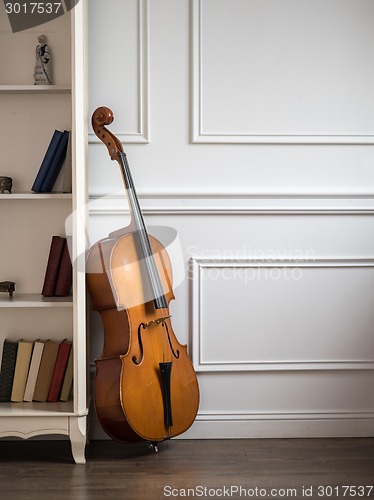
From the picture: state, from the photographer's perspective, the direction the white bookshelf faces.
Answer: facing the viewer

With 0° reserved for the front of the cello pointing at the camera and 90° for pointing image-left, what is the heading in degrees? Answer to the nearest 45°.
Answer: approximately 315°

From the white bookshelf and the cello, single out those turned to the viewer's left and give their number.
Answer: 0

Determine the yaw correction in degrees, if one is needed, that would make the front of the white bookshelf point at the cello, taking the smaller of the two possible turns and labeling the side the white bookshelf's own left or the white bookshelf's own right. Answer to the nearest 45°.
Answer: approximately 45° to the white bookshelf's own left
